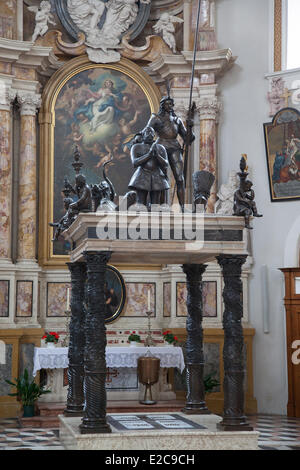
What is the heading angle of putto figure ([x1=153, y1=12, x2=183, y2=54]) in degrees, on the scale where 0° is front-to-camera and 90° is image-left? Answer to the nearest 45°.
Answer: approximately 45°

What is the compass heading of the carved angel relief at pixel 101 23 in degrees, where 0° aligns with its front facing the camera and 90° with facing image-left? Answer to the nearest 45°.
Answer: approximately 0°

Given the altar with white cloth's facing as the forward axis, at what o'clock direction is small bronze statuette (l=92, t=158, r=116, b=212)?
The small bronze statuette is roughly at 12 o'clock from the altar with white cloth.

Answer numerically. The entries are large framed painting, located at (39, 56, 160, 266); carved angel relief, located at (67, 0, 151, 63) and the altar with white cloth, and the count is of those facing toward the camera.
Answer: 3

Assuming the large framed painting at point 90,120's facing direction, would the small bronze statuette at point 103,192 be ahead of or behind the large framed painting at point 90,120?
ahead

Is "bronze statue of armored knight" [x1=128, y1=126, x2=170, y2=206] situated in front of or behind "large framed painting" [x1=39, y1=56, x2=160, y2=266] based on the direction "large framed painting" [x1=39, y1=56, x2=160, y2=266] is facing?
in front
